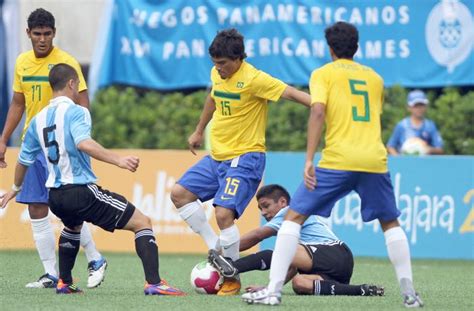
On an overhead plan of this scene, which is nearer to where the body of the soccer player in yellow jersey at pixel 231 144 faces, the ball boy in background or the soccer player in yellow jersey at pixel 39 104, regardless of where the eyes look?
the soccer player in yellow jersey

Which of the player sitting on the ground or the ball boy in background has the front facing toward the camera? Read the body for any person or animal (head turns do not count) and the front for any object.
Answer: the ball boy in background

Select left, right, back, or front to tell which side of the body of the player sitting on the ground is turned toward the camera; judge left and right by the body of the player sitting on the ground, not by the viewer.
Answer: left

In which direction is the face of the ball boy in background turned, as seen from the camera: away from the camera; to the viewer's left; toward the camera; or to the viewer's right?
toward the camera

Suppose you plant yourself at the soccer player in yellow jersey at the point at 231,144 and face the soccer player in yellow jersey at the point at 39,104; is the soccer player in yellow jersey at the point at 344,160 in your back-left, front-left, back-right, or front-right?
back-left

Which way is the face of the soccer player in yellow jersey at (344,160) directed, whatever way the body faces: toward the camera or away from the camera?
away from the camera

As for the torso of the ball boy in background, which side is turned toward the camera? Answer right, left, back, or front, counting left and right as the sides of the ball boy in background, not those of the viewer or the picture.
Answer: front

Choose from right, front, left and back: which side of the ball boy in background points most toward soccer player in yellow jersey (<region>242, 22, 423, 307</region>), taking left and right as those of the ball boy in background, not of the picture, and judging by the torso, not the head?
front

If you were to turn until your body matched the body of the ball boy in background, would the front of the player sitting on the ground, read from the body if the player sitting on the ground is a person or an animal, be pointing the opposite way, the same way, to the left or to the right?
to the right

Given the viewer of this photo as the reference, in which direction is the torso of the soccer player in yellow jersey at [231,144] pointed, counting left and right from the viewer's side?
facing the viewer and to the left of the viewer

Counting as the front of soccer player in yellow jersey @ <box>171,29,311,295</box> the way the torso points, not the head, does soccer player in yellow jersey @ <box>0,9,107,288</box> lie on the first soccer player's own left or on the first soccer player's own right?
on the first soccer player's own right

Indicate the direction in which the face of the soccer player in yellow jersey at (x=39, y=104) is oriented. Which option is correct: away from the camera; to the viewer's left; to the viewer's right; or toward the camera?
toward the camera

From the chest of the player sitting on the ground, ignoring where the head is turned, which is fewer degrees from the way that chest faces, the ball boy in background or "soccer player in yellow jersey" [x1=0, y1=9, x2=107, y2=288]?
the soccer player in yellow jersey

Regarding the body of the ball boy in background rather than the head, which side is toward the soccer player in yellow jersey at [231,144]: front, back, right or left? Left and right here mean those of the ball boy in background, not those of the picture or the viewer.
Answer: front
